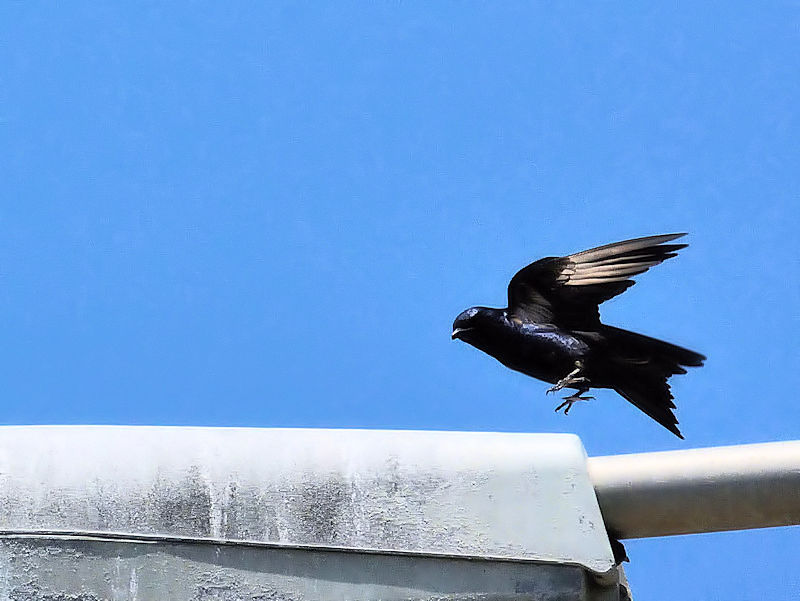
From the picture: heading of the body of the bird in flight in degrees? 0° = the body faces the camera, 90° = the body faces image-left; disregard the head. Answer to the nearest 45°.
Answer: approximately 90°
